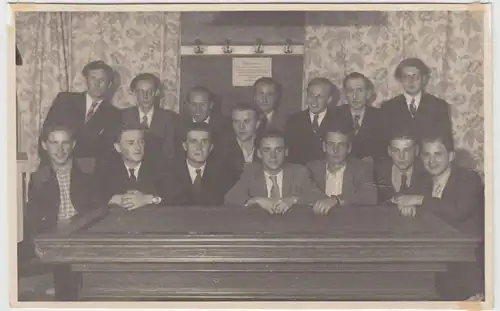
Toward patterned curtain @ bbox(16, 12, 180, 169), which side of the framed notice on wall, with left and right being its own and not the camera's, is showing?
right

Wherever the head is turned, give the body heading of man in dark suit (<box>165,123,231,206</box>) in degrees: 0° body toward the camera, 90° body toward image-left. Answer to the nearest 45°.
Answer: approximately 0°

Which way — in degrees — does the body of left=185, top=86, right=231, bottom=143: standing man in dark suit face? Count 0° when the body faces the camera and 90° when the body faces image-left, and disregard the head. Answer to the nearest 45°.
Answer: approximately 0°
